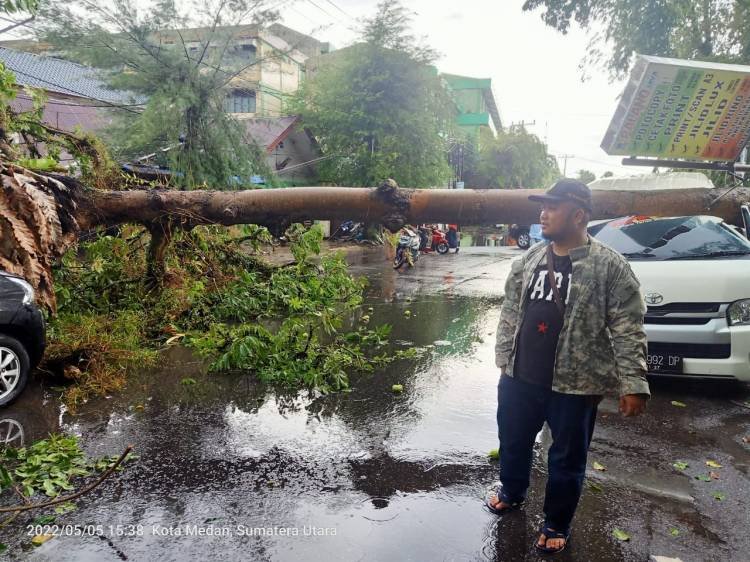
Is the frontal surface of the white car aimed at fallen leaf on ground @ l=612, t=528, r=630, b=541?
yes

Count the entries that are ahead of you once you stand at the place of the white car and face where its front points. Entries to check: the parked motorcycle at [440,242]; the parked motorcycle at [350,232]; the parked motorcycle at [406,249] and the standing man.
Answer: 1

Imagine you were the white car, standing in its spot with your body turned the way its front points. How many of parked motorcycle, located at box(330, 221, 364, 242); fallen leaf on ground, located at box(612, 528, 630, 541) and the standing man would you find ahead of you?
2

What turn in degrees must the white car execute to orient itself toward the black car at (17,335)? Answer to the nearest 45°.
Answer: approximately 45° to its right

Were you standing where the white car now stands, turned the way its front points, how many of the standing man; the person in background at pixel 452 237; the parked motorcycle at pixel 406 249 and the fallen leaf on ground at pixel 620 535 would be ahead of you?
2

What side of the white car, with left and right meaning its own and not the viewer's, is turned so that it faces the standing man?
front

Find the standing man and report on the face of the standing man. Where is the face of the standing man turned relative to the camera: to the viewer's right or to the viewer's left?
to the viewer's left

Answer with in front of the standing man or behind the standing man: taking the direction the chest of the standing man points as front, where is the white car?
behind

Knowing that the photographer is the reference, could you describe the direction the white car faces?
facing the viewer

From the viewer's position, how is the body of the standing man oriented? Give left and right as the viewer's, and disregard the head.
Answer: facing the viewer and to the left of the viewer

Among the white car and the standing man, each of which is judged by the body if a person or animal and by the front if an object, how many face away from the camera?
0
